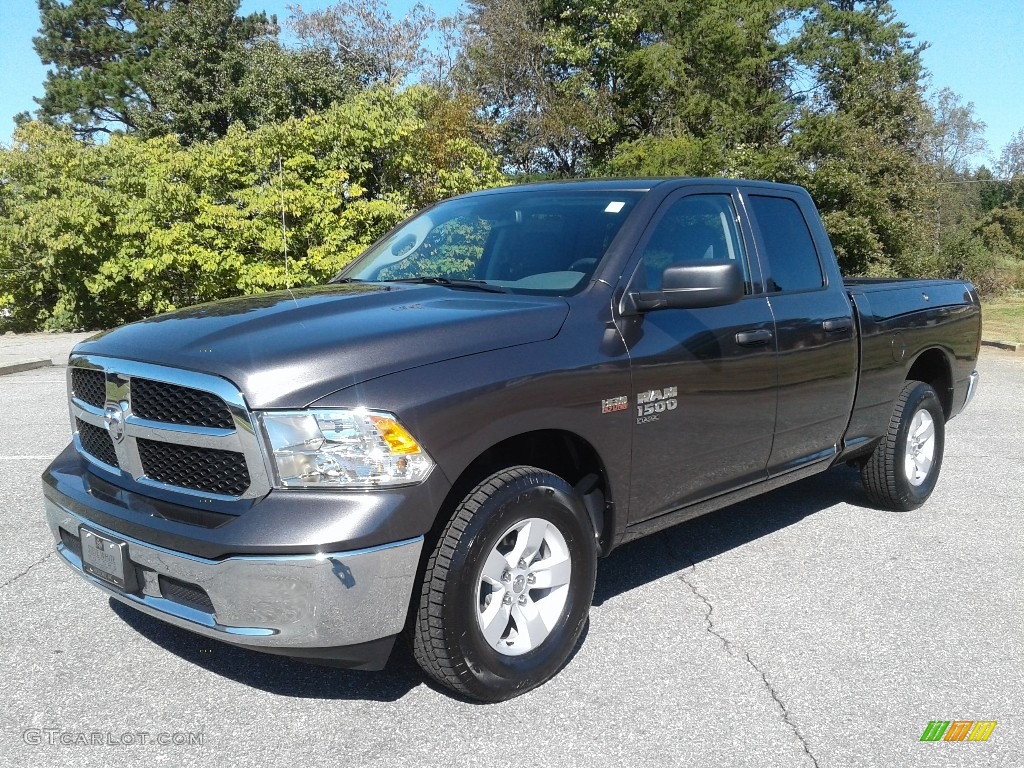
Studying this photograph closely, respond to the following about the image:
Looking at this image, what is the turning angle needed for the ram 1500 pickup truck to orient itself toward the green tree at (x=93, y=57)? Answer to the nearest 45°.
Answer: approximately 90° to its right

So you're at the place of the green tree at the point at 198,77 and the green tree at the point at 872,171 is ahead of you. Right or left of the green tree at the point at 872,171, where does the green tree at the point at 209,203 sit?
right

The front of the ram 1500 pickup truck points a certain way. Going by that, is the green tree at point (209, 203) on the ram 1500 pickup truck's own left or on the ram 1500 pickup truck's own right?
on the ram 1500 pickup truck's own right

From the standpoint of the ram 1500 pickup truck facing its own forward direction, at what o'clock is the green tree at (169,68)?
The green tree is roughly at 4 o'clock from the ram 1500 pickup truck.

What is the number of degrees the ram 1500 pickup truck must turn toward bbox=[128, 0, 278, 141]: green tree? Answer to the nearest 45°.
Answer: approximately 135° to its right

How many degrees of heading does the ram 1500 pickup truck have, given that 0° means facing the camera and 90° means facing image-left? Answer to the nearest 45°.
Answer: approximately 45°

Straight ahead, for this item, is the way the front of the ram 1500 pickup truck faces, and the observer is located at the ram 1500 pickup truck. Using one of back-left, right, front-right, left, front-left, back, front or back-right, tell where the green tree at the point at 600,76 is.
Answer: back-right

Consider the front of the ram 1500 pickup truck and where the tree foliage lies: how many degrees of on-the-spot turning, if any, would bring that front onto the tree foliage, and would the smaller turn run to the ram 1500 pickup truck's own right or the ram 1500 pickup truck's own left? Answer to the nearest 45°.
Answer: approximately 135° to the ram 1500 pickup truck's own right
